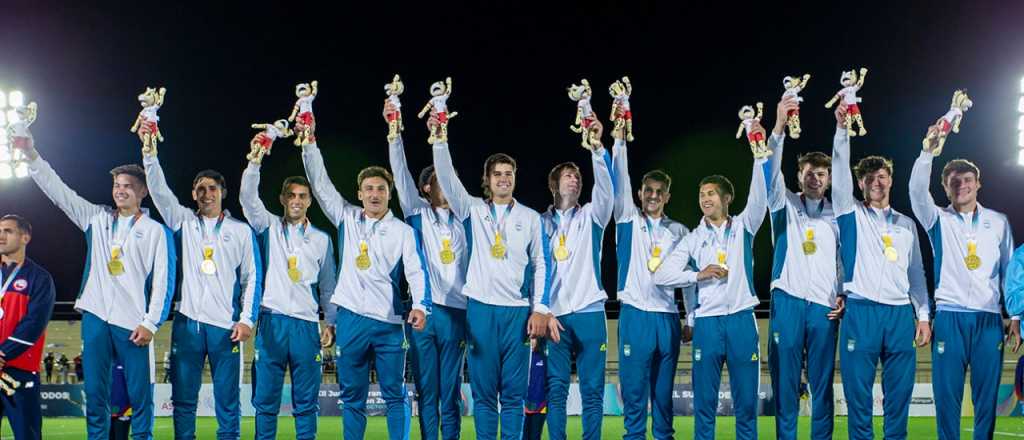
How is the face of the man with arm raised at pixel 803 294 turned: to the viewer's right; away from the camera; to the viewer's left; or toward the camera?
toward the camera

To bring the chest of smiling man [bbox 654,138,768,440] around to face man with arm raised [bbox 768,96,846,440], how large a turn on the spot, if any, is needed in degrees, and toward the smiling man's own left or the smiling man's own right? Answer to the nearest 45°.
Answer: approximately 90° to the smiling man's own left

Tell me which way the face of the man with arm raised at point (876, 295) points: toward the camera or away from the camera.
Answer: toward the camera

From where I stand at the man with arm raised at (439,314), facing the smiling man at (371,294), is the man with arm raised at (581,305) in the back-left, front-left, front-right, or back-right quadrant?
back-left

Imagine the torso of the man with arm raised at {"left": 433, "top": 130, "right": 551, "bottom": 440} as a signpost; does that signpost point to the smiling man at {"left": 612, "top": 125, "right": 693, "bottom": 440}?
no

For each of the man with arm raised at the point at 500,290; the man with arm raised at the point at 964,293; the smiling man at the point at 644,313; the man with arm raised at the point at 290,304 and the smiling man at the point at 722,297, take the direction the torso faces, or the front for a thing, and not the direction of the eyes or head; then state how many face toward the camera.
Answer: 5

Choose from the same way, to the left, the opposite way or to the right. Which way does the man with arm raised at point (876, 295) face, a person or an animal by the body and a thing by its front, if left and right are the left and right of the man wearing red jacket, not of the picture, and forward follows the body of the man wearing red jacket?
the same way

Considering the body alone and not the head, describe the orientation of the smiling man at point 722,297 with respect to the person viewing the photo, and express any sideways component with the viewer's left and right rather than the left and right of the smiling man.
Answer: facing the viewer

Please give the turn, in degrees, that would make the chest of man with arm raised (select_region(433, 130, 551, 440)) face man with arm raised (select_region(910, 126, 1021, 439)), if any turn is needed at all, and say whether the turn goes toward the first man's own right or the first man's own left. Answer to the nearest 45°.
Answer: approximately 90° to the first man's own left

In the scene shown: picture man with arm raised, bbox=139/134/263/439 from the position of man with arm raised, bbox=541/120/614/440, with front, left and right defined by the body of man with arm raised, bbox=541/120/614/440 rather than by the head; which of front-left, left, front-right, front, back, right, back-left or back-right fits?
front-right

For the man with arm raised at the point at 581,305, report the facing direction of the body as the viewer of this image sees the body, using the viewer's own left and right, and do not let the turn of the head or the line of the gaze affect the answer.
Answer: facing the viewer and to the left of the viewer

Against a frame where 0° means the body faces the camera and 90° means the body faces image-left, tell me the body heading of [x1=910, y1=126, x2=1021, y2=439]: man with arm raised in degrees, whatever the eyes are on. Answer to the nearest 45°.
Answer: approximately 0°

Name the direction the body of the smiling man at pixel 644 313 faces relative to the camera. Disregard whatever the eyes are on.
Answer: toward the camera

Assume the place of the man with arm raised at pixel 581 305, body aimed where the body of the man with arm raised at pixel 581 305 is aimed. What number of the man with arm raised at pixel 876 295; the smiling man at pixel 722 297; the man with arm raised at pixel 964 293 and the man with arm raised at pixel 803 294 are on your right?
0

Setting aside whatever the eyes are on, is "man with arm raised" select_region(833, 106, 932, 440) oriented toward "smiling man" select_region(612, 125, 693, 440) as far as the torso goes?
no

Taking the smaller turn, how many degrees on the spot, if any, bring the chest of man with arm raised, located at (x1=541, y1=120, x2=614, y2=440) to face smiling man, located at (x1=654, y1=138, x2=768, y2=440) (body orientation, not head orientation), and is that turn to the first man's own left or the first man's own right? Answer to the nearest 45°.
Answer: approximately 135° to the first man's own left

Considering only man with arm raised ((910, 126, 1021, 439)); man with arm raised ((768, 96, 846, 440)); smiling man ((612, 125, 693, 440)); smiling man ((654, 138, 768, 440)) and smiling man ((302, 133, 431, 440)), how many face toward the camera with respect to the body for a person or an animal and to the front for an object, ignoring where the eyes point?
5

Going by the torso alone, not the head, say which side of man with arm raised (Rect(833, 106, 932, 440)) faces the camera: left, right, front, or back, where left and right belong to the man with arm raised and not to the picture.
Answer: front

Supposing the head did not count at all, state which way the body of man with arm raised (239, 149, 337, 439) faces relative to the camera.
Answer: toward the camera

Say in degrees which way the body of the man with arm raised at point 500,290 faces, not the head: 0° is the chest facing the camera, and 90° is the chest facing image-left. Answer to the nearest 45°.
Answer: approximately 0°

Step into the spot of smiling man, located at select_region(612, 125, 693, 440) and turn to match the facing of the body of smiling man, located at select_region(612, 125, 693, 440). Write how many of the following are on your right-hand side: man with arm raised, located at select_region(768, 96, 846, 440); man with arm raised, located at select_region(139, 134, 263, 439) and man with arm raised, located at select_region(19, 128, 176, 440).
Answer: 2

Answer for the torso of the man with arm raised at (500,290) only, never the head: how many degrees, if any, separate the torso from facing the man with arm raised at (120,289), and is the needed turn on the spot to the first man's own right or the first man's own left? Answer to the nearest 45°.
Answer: approximately 90° to the first man's own right

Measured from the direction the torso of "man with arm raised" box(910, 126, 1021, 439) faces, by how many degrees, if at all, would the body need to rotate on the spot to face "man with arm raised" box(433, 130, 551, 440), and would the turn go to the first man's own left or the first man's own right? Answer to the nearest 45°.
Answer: approximately 45° to the first man's own right
